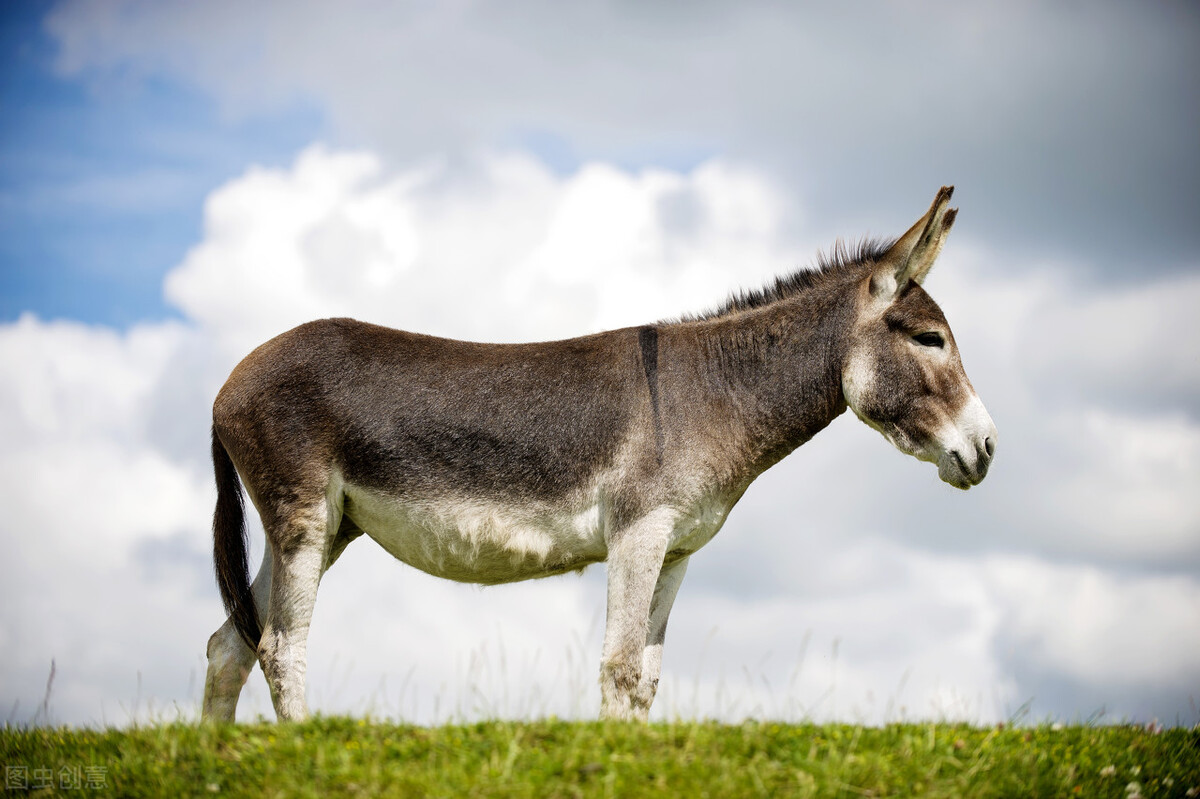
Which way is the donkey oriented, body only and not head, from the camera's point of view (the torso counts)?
to the viewer's right
